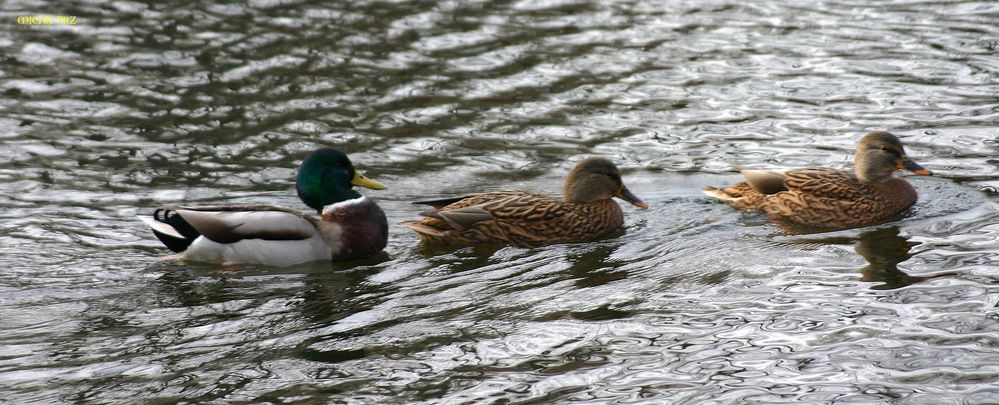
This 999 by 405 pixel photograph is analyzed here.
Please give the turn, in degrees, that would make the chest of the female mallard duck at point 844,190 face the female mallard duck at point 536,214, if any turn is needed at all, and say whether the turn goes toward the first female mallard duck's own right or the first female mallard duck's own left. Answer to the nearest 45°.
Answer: approximately 180°

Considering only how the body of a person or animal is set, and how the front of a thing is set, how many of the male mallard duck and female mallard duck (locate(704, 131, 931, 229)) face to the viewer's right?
2

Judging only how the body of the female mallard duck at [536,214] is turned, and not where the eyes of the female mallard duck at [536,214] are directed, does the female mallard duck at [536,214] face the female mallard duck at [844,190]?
yes

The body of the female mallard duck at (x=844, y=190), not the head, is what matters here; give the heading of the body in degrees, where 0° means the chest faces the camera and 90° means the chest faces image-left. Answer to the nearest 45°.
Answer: approximately 270°

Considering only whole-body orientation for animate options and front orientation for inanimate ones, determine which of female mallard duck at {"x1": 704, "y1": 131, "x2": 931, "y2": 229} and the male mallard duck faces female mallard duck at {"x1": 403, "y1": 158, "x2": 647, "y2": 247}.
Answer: the male mallard duck

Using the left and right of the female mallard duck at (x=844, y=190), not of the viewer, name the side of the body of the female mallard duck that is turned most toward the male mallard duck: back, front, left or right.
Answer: back

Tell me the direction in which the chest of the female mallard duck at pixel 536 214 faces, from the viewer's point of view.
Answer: to the viewer's right

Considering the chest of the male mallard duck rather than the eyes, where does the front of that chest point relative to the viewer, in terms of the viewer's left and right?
facing to the right of the viewer

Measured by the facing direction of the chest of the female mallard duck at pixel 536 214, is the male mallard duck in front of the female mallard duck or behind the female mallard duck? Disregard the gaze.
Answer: behind
